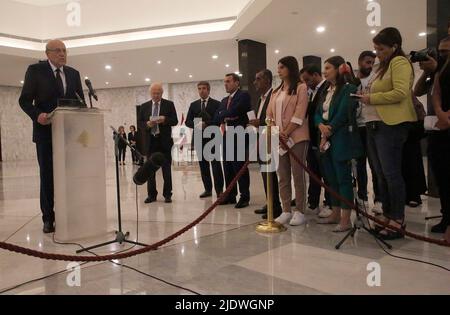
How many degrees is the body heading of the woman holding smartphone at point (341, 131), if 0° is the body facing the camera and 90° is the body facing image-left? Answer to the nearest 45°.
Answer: approximately 90°

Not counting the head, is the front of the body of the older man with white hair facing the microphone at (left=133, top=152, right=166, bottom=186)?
yes

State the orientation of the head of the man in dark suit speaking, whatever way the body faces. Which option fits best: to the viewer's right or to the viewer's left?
to the viewer's right

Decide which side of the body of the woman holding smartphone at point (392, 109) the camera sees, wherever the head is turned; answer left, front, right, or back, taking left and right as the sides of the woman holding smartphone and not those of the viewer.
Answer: left

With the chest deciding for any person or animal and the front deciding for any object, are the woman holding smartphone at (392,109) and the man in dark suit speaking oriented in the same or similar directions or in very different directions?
very different directions
